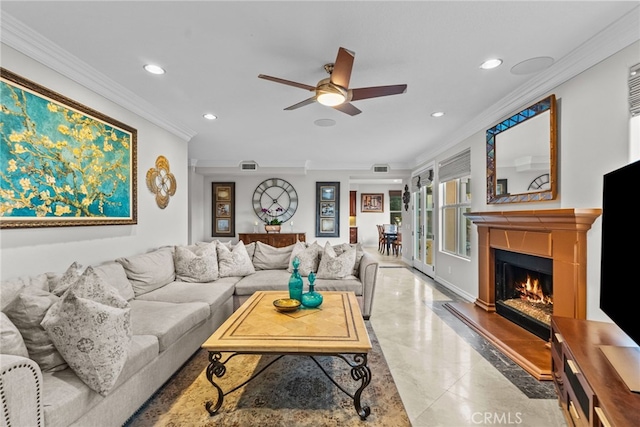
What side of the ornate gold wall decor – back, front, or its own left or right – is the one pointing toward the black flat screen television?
front

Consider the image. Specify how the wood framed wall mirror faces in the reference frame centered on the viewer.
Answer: facing the viewer and to the left of the viewer

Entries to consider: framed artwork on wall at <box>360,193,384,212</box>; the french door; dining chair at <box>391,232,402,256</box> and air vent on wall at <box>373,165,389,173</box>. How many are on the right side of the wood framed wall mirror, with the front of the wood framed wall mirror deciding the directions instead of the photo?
4

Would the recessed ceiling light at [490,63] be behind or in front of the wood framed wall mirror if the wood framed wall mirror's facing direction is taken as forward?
in front

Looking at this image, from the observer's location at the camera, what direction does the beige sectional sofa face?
facing the viewer and to the right of the viewer

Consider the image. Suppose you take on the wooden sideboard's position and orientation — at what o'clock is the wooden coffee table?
The wooden coffee table is roughly at 12 o'clock from the wooden sideboard.

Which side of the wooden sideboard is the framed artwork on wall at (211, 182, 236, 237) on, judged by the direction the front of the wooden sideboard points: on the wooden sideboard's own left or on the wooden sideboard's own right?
on the wooden sideboard's own right

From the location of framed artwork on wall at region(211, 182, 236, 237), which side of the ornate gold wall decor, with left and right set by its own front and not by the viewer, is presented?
left

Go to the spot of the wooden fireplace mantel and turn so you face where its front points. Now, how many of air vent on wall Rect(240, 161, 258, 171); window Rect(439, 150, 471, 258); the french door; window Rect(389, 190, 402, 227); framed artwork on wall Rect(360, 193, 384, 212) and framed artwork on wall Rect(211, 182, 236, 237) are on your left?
0

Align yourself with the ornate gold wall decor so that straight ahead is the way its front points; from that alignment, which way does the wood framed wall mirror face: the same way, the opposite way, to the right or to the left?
the opposite way

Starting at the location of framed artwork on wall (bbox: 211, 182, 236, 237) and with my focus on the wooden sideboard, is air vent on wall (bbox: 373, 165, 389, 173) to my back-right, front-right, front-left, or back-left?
front-left

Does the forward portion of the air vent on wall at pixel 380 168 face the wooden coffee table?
yes

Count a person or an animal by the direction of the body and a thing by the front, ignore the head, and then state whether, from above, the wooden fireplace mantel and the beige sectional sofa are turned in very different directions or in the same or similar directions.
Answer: very different directions

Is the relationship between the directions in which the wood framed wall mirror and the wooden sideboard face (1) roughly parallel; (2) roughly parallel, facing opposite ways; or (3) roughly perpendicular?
roughly perpendicular

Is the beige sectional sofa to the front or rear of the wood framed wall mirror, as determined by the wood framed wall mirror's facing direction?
to the front

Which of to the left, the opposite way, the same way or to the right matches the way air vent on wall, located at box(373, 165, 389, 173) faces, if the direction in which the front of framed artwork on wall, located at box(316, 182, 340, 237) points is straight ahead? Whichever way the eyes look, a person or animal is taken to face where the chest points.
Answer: the same way

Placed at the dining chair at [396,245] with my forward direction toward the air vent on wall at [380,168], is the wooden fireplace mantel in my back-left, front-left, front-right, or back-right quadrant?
front-left

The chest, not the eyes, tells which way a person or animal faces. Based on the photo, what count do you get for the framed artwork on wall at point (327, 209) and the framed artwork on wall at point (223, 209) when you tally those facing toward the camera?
2

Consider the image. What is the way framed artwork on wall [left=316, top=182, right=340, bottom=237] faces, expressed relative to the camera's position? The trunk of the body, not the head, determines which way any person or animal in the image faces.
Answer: facing the viewer

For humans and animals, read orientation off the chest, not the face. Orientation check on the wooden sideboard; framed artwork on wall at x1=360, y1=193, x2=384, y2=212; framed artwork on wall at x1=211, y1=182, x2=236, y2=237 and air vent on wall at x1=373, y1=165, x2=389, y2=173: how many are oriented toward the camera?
4
